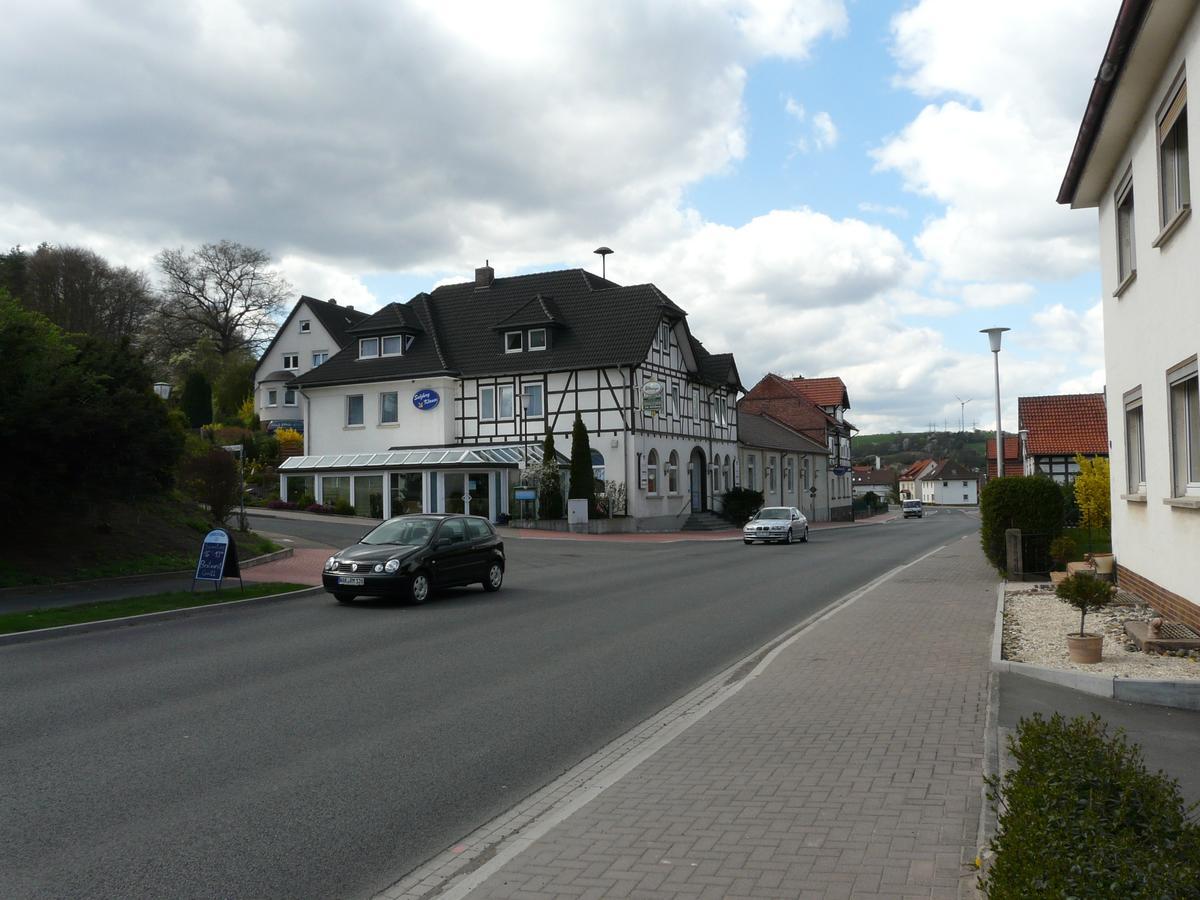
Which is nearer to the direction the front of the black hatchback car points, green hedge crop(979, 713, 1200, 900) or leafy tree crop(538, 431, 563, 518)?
the green hedge

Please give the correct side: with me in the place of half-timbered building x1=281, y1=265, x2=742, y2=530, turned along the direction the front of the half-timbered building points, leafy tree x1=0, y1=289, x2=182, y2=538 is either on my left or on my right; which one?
on my right

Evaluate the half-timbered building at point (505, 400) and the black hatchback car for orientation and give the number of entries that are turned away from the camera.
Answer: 0

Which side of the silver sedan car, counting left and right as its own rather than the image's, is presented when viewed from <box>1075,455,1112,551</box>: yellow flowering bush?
left

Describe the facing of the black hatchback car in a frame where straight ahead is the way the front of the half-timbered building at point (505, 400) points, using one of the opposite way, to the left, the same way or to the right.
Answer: to the right

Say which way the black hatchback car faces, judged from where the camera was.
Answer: facing the viewer and to the left of the viewer

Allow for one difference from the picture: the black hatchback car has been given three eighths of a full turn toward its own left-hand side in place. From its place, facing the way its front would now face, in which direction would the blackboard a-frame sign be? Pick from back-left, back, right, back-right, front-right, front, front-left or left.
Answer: back

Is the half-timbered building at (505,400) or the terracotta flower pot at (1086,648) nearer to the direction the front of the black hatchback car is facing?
the terracotta flower pot

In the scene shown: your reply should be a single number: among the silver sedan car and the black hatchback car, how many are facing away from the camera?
0

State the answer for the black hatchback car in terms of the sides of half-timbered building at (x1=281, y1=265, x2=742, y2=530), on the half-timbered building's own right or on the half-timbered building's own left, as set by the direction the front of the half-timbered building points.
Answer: on the half-timbered building's own right

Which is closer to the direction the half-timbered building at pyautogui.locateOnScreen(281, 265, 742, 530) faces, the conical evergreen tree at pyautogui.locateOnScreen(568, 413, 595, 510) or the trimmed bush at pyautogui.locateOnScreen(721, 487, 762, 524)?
the conical evergreen tree

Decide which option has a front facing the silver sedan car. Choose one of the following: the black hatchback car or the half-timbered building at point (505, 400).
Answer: the half-timbered building

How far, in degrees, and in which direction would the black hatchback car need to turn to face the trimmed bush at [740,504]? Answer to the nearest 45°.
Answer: approximately 180°

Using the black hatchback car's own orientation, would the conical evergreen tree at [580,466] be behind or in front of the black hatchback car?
behind

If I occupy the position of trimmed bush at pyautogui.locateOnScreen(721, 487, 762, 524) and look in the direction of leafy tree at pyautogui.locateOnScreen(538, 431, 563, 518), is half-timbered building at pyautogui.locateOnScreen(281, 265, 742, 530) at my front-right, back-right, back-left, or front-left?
front-right

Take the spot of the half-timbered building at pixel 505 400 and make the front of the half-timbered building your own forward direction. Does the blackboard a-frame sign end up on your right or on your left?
on your right
